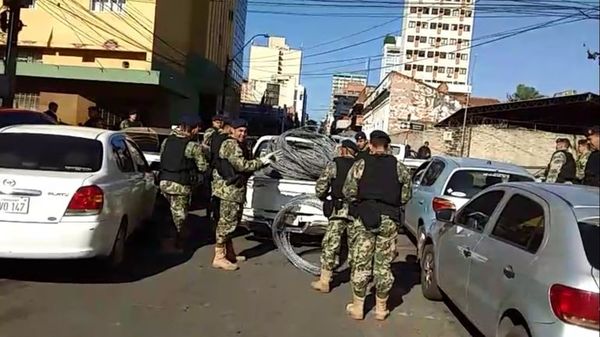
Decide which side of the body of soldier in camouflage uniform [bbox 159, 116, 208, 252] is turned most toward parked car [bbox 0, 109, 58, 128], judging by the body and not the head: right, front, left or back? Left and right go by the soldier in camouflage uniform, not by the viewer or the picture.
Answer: left

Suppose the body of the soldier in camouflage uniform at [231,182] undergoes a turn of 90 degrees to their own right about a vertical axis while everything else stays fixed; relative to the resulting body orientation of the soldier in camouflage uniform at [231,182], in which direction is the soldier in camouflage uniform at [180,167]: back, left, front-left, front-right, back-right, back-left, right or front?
back-right

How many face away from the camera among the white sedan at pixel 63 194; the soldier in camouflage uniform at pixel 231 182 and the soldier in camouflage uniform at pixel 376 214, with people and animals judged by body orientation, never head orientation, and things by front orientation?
2

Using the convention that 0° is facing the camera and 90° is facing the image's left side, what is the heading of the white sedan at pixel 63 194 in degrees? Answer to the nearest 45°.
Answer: approximately 180°

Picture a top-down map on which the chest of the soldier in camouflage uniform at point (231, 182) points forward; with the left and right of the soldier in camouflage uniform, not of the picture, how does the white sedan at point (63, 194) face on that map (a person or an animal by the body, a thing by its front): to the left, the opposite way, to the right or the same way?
to the left

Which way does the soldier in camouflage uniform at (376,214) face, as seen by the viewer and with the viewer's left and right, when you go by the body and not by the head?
facing away from the viewer

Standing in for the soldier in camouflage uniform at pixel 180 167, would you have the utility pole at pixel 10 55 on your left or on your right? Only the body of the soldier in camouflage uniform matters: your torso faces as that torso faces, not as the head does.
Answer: on your left

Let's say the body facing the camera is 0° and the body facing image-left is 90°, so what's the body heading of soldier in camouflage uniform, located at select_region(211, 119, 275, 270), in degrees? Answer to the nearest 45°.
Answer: approximately 270°

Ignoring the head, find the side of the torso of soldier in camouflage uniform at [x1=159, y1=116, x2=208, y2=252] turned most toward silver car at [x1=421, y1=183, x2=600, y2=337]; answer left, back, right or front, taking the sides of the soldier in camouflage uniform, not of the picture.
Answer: right

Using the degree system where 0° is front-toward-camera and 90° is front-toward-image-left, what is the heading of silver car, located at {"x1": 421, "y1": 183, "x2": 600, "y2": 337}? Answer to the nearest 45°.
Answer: approximately 135°

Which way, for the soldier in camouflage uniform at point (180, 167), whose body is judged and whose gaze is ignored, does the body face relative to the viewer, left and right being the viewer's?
facing away from the viewer and to the right of the viewer
